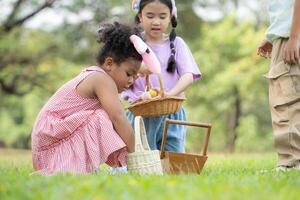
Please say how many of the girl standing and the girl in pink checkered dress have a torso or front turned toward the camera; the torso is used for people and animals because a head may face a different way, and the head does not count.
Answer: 1

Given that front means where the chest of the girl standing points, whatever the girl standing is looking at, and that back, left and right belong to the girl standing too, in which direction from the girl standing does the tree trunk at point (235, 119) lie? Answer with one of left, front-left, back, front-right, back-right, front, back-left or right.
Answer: back

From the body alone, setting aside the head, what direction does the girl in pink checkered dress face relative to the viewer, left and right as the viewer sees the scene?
facing to the right of the viewer

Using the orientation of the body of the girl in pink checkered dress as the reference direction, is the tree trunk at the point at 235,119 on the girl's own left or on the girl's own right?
on the girl's own left

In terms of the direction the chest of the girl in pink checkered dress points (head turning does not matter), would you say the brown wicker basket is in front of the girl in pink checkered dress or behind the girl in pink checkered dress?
in front

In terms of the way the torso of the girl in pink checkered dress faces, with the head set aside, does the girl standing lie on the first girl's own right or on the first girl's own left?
on the first girl's own left

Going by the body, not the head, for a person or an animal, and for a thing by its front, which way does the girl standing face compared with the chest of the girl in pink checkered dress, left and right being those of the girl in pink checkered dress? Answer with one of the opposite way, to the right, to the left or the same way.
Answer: to the right

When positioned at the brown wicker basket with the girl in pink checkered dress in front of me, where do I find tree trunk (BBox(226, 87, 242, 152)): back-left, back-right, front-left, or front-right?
back-right

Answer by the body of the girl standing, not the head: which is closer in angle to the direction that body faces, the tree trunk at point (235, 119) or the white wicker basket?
the white wicker basket

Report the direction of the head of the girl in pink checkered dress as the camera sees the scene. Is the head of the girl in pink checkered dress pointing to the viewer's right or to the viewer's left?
to the viewer's right

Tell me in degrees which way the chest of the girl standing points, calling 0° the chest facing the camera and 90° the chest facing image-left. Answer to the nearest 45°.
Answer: approximately 0°

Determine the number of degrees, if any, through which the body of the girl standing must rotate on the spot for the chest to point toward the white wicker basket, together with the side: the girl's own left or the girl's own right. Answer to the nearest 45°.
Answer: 0° — they already face it
